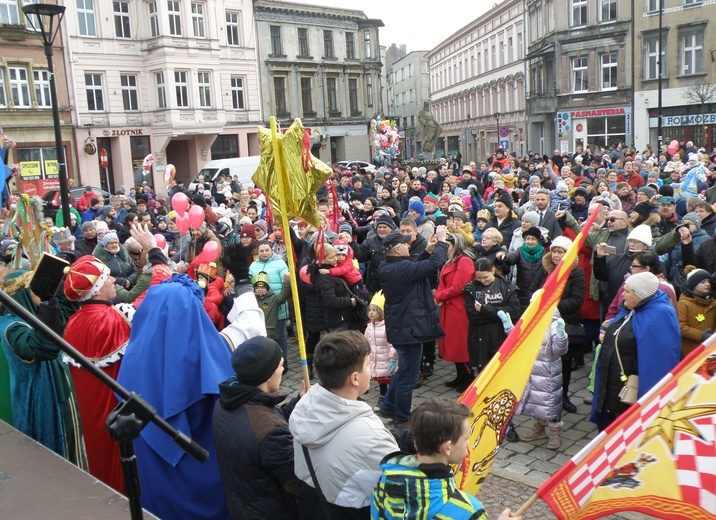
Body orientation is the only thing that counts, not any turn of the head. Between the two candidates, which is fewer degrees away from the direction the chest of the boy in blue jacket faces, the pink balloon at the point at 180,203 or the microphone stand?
the pink balloon

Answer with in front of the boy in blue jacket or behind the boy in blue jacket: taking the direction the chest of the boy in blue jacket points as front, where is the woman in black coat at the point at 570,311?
in front

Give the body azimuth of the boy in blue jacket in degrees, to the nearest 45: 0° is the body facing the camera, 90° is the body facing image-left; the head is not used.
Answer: approximately 225°

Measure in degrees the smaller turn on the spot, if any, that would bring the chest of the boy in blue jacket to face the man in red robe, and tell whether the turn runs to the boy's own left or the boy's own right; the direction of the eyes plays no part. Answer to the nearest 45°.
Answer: approximately 90° to the boy's own left

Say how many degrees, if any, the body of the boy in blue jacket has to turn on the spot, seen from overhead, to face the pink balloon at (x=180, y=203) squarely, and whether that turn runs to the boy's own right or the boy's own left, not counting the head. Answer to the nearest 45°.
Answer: approximately 90° to the boy's own left

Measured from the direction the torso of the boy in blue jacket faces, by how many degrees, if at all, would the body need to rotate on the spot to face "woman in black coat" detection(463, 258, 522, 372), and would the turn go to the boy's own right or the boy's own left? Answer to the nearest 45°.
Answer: approximately 45° to the boy's own left

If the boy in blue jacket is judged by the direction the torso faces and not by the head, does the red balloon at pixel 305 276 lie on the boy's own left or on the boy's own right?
on the boy's own left

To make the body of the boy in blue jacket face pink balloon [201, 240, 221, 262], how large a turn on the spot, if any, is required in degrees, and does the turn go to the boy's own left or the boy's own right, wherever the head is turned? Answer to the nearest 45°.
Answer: approximately 90° to the boy's own left
